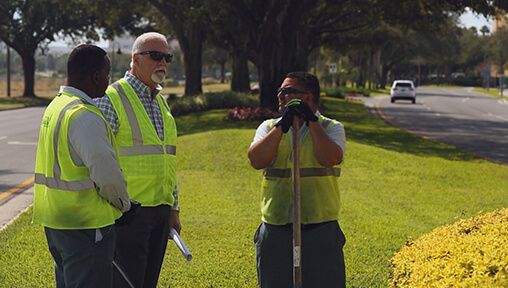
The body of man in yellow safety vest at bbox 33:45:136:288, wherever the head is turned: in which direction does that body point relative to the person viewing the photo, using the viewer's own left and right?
facing away from the viewer and to the right of the viewer

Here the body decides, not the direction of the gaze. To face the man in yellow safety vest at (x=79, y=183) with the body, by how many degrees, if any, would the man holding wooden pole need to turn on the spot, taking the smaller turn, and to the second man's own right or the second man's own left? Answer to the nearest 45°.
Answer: approximately 45° to the second man's own right

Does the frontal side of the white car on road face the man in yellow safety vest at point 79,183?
no

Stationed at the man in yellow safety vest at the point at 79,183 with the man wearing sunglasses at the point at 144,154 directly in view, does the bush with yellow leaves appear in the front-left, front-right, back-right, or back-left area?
front-right

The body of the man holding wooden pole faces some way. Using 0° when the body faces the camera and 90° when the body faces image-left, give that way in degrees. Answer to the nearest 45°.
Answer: approximately 0°

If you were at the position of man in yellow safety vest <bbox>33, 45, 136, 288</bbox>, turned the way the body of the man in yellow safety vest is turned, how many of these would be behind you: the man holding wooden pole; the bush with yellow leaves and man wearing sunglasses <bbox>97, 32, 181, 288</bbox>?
0

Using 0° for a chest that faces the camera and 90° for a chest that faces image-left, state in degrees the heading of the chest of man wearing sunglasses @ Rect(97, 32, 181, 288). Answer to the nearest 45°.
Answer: approximately 315°

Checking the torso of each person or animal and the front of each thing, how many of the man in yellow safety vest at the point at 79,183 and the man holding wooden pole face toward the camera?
1

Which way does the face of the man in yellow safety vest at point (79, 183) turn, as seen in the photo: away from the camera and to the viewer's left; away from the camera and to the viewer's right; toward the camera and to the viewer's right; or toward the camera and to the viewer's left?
away from the camera and to the viewer's right

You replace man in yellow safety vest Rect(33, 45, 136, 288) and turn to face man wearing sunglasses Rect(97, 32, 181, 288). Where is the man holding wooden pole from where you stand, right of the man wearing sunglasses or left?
right

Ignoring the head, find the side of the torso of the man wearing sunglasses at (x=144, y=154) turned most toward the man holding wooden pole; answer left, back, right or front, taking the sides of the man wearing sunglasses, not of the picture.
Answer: front

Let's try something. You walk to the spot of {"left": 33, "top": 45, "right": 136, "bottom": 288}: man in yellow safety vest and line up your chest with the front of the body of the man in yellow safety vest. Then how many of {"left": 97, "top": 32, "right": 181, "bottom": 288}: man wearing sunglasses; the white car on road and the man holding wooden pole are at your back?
0

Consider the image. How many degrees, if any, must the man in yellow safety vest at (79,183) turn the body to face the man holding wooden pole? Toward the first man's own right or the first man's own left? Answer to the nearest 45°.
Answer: approximately 45° to the first man's own right
